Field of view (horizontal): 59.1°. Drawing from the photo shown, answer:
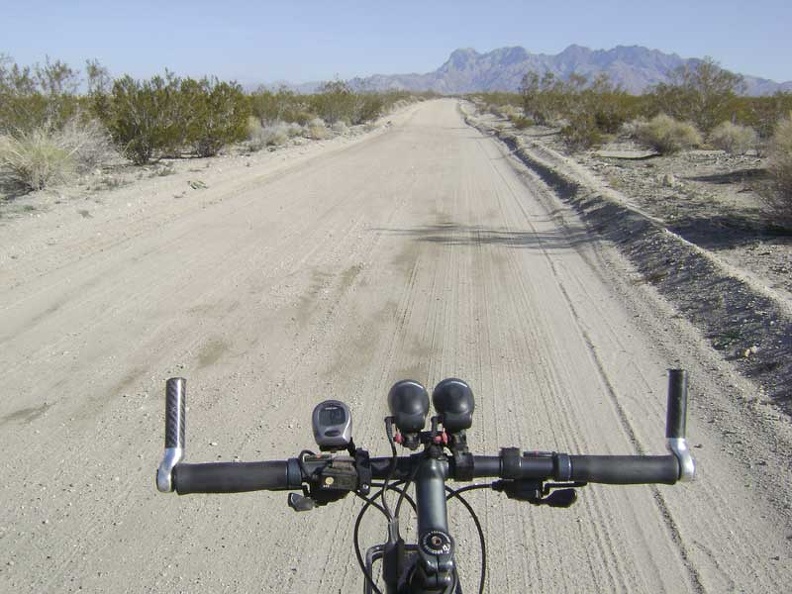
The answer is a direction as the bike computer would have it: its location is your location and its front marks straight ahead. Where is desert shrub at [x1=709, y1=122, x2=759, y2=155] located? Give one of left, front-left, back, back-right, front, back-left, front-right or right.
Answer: back-left

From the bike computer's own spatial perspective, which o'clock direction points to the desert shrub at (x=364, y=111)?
The desert shrub is roughly at 6 o'clock from the bike computer.

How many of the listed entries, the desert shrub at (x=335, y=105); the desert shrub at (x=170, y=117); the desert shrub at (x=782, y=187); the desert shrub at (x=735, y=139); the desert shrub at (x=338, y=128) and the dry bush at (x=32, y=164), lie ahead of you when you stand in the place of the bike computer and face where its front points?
0

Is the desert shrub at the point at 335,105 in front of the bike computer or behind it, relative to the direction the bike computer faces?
behind

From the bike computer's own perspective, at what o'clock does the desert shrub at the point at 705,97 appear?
The desert shrub is roughly at 7 o'clock from the bike computer.

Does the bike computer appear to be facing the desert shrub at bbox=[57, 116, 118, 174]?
no

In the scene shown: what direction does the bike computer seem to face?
toward the camera

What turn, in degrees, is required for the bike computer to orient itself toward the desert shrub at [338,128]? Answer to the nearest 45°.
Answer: approximately 180°

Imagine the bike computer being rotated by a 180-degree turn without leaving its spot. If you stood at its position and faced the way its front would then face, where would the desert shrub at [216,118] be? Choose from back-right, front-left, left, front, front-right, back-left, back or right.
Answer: front

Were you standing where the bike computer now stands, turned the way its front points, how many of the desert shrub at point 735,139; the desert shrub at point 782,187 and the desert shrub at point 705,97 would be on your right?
0

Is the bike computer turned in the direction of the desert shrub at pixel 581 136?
no

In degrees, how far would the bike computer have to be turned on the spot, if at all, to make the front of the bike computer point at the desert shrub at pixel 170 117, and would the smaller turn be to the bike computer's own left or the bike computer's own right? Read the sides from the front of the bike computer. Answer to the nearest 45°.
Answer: approximately 180°

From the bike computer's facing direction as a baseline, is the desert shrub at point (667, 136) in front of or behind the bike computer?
behind

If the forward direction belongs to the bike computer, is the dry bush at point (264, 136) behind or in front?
behind
